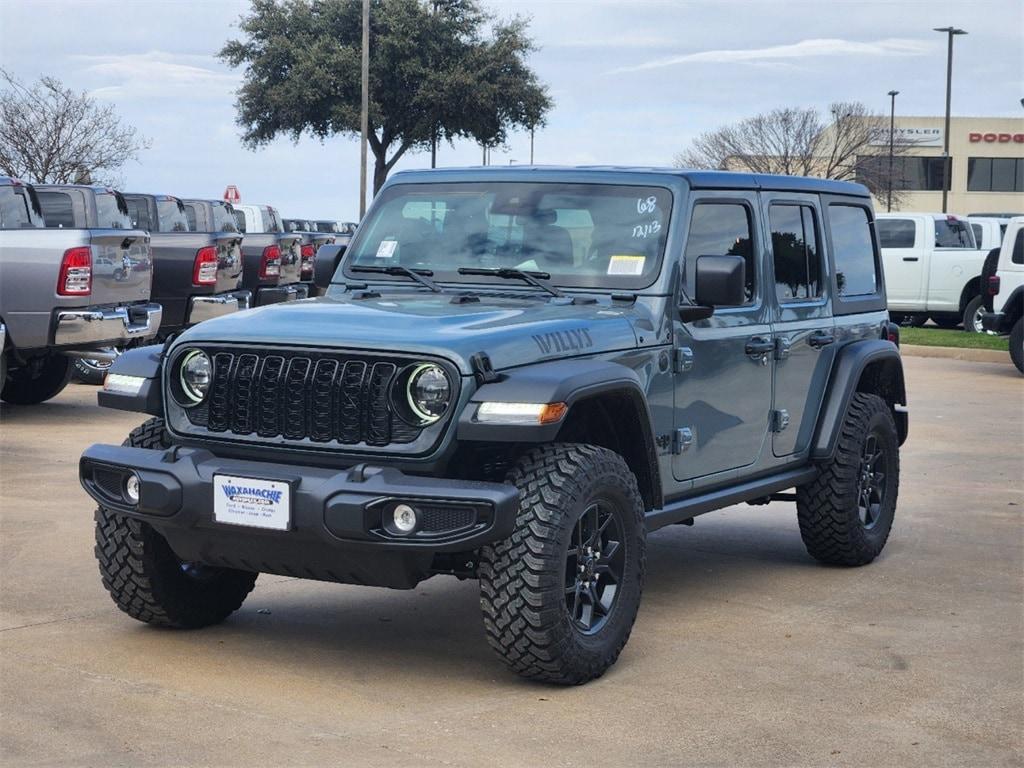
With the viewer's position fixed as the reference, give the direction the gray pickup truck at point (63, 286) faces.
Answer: facing away from the viewer and to the left of the viewer

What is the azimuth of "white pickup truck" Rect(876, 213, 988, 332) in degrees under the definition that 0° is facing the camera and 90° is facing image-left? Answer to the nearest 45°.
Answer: approximately 135°

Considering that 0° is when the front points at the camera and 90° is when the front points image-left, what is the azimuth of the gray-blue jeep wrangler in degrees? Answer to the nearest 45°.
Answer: approximately 45°

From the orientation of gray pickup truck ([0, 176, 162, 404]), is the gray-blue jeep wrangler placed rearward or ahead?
rearward

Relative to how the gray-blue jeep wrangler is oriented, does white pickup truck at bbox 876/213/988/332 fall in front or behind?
behind

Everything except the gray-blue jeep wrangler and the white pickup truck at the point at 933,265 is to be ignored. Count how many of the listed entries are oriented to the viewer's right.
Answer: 0

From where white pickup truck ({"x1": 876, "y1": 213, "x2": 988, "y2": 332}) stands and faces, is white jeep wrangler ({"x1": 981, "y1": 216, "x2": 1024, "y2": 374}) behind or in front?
behind

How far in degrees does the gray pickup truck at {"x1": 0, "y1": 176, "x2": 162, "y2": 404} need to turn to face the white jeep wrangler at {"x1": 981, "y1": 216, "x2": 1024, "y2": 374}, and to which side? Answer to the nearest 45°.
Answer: approximately 135° to its right

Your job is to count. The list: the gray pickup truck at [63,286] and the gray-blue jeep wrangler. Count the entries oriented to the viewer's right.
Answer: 0
